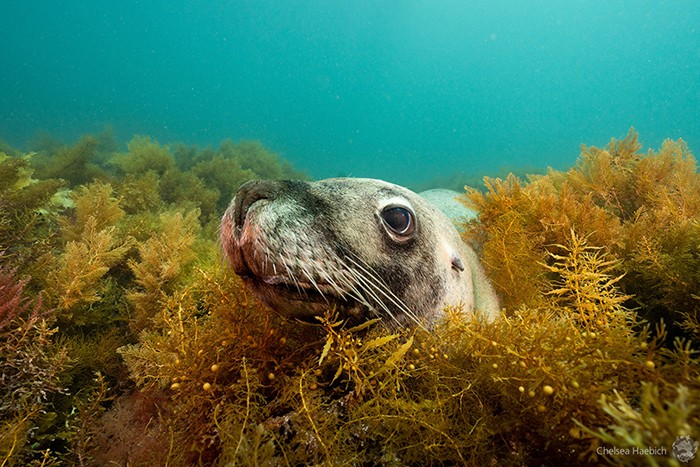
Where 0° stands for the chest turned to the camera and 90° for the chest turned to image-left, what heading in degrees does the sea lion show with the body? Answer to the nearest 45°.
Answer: approximately 45°
